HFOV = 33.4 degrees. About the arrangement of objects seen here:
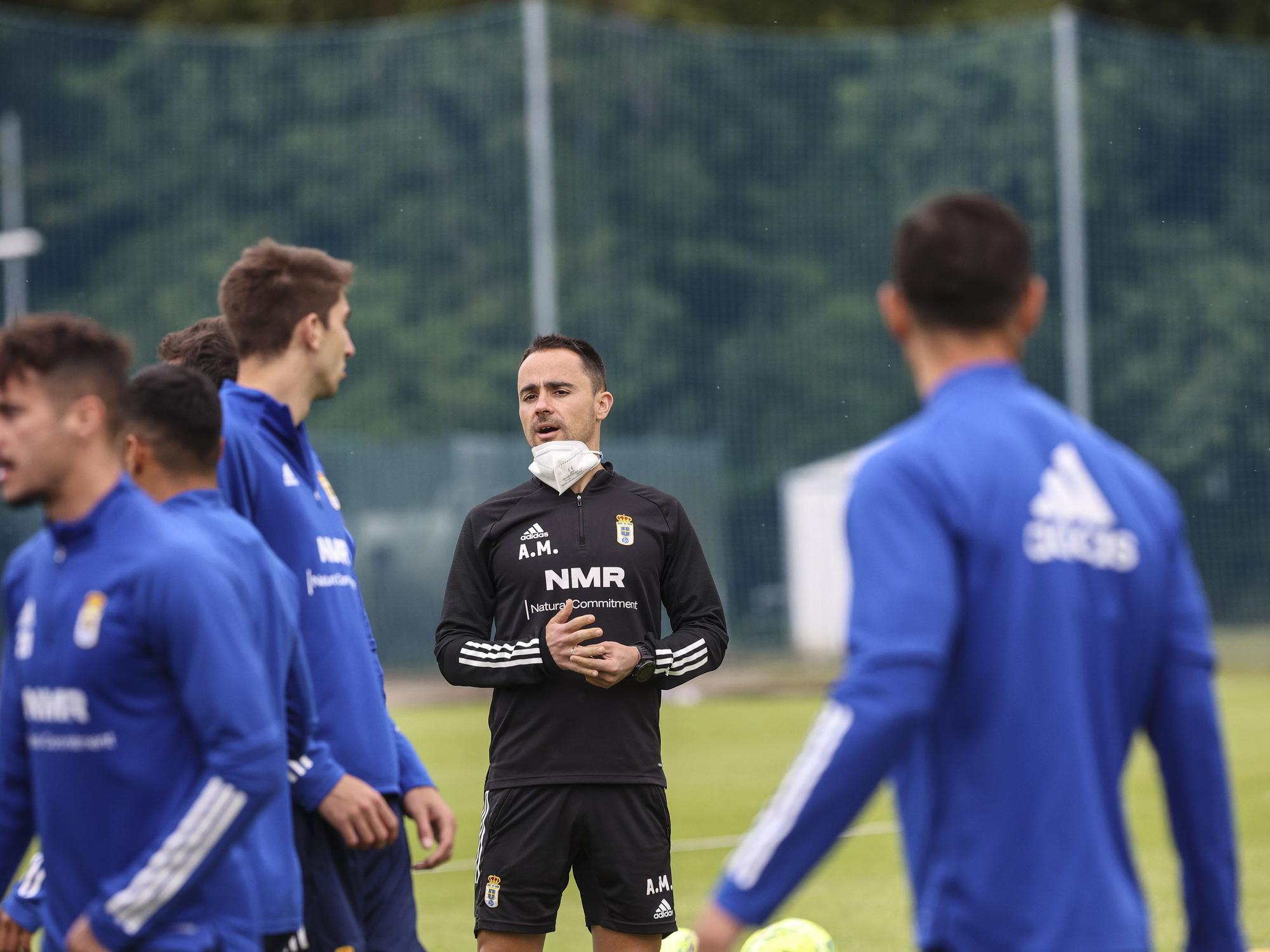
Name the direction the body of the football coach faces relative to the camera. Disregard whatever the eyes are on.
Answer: toward the camera

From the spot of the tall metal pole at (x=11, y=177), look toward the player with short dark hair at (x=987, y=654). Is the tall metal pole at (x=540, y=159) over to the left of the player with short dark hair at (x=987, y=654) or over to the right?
left

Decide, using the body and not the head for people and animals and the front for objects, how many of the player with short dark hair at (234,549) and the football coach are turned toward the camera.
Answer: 1

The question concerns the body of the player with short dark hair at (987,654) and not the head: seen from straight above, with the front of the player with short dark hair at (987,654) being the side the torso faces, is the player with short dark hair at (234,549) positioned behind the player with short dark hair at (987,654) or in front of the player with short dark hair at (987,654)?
in front

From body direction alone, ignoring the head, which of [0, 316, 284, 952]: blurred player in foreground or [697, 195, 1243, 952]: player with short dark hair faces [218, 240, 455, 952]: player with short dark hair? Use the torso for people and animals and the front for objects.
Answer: [697, 195, 1243, 952]: player with short dark hair

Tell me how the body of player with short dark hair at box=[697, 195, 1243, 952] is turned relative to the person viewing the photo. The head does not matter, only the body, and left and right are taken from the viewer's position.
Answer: facing away from the viewer and to the left of the viewer

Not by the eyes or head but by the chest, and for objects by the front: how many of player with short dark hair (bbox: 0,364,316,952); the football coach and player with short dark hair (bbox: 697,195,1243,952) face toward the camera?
1

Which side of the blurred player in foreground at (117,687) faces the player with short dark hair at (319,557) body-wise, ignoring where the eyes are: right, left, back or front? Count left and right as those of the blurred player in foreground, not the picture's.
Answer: back

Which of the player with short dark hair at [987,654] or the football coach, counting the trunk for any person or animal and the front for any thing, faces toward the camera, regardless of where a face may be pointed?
the football coach

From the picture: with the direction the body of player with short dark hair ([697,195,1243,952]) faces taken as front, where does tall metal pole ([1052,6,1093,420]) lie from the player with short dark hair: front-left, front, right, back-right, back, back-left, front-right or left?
front-right

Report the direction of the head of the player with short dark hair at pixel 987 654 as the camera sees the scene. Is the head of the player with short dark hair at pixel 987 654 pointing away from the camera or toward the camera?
away from the camera

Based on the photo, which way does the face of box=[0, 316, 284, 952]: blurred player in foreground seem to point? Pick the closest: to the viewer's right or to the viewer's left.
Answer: to the viewer's left

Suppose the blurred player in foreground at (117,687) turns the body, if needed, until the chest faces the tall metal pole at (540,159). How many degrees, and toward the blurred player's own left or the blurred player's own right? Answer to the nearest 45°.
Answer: approximately 135° to the blurred player's own right
